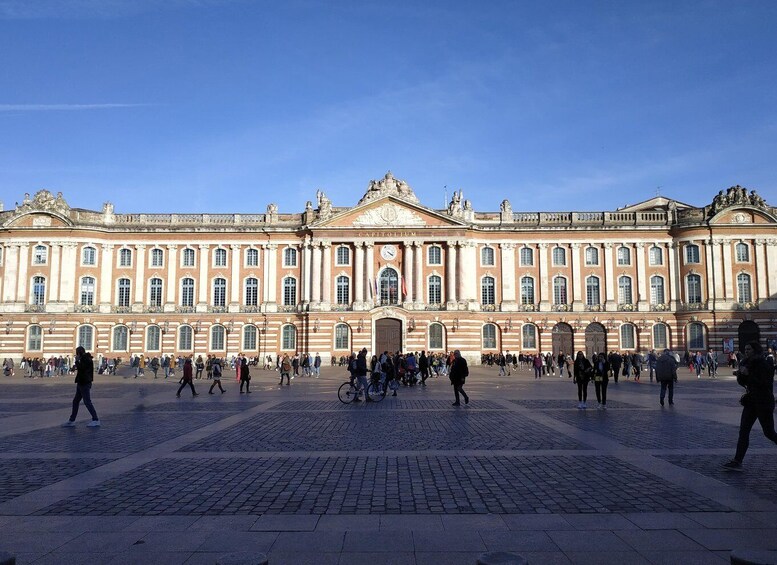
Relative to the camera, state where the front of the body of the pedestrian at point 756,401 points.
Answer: to the viewer's left

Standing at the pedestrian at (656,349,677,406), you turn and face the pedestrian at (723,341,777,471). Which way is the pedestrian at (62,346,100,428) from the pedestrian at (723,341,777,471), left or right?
right

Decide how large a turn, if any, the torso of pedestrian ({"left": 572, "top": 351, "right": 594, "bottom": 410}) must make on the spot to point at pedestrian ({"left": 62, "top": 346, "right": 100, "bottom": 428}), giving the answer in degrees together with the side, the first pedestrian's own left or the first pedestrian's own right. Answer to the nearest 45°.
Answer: approximately 45° to the first pedestrian's own right

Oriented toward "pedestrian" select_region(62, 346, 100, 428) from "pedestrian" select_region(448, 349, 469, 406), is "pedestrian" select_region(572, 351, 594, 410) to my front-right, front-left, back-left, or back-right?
back-left

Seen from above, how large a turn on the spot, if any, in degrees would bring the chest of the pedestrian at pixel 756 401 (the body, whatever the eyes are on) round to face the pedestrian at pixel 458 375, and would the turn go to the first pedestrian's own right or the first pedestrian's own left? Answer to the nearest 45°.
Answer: approximately 45° to the first pedestrian's own right

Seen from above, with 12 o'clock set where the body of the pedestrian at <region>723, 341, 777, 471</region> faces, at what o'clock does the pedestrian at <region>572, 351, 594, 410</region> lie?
the pedestrian at <region>572, 351, 594, 410</region> is roughly at 2 o'clock from the pedestrian at <region>723, 341, 777, 471</region>.
